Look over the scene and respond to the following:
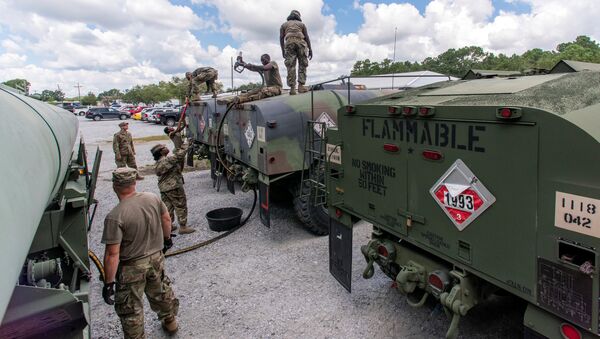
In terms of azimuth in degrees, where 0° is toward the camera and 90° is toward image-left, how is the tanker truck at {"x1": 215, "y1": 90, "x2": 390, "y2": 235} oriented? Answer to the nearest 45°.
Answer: approximately 225°

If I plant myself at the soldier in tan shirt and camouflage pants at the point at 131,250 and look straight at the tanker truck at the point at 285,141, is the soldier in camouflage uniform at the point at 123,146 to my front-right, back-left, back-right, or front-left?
front-left

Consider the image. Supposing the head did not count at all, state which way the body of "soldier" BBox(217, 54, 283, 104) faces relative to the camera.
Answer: to the viewer's left

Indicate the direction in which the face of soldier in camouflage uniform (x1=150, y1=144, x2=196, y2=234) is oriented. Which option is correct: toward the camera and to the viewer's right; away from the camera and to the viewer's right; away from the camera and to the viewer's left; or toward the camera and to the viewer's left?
away from the camera and to the viewer's right

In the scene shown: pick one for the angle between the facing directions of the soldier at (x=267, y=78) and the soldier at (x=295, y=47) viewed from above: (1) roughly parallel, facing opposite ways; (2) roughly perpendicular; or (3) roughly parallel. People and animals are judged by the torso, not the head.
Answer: roughly perpendicular

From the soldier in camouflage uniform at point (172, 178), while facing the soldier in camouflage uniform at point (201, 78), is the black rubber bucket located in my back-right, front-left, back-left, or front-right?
front-right

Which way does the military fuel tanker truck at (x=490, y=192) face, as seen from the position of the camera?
facing away from the viewer and to the right of the viewer
